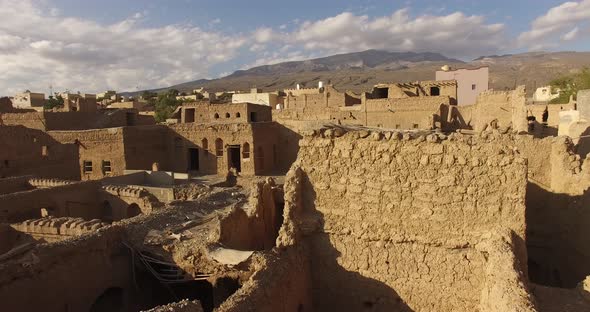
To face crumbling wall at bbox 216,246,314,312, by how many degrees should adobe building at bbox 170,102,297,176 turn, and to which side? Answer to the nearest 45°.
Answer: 0° — it already faces it

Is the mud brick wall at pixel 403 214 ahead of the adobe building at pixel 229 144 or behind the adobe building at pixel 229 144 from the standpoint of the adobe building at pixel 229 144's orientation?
ahead

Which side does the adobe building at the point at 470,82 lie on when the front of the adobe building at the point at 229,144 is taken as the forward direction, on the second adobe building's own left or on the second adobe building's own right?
on the second adobe building's own left

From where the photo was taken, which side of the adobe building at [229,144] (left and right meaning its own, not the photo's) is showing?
front

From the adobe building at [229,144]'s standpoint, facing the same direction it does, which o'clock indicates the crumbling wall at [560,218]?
The crumbling wall is roughly at 11 o'clock from the adobe building.

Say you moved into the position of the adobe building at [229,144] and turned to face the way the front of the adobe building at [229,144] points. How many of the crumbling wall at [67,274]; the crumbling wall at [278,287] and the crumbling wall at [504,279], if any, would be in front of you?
3

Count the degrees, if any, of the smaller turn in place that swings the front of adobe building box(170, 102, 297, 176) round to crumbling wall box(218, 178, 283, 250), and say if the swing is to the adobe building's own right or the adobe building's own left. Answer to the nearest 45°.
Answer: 0° — it already faces it

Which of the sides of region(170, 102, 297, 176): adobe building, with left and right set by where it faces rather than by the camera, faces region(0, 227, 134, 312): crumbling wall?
front
